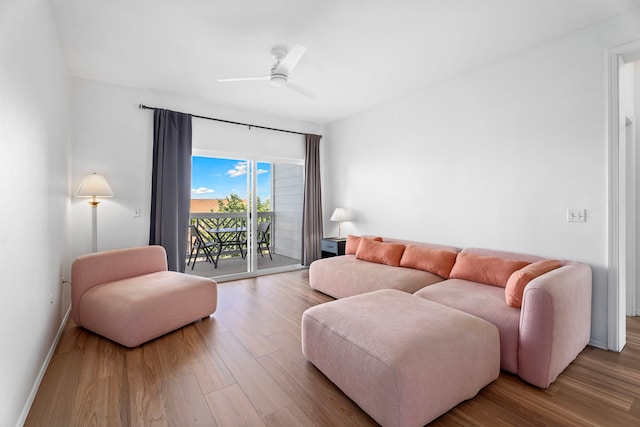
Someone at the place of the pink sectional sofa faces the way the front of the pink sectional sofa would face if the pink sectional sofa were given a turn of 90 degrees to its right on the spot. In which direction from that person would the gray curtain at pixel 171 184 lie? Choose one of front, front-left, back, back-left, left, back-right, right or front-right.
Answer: front-left

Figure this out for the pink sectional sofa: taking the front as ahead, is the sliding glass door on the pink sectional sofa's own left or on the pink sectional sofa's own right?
on the pink sectional sofa's own right

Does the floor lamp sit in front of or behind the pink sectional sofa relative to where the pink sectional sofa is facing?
in front

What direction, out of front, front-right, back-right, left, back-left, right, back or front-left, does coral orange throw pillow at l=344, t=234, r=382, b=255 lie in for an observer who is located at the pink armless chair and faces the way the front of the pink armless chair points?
front-left

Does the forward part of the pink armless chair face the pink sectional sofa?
yes

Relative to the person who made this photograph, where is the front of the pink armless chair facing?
facing the viewer and to the right of the viewer

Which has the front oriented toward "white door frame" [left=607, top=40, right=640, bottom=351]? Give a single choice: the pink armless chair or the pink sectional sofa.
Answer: the pink armless chair

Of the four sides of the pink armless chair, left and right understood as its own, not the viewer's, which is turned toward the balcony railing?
left

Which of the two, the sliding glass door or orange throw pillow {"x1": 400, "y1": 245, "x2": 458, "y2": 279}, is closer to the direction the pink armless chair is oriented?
the orange throw pillow

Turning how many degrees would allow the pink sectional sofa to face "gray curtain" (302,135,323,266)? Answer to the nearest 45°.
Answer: approximately 90° to its right

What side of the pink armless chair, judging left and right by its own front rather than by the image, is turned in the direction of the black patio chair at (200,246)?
left

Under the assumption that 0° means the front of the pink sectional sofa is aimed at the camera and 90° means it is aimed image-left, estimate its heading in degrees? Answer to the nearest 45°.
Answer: approximately 45°

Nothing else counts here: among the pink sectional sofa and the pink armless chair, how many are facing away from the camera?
0
